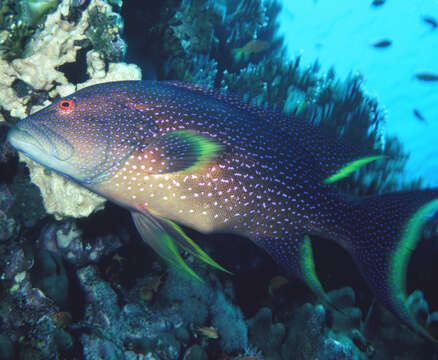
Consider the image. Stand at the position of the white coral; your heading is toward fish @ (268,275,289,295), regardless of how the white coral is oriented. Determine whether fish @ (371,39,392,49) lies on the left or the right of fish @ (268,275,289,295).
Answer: left

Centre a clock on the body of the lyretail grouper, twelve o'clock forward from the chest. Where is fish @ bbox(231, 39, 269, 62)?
The fish is roughly at 3 o'clock from the lyretail grouper.

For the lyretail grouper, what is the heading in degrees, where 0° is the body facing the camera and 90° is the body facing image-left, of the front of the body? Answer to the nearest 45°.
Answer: approximately 90°
